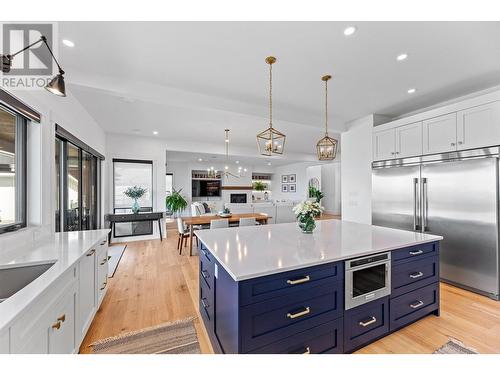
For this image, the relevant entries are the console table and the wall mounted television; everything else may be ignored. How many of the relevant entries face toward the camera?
2

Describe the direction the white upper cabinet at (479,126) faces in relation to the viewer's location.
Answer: facing the viewer and to the left of the viewer

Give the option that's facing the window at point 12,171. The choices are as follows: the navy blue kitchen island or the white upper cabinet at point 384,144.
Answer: the white upper cabinet

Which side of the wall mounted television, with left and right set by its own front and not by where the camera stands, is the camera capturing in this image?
front

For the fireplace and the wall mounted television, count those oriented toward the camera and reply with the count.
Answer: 2

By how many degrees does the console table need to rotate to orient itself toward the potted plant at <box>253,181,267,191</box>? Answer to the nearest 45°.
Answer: approximately 135° to its left

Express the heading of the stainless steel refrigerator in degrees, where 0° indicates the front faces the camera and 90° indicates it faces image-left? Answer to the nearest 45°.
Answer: approximately 45°

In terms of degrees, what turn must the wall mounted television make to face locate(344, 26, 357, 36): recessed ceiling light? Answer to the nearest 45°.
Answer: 0° — it already faces it

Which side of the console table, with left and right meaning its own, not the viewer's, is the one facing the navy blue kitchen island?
front

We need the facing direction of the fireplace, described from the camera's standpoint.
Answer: facing the viewer

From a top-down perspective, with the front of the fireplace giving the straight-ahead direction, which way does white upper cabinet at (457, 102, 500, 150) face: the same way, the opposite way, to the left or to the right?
to the right

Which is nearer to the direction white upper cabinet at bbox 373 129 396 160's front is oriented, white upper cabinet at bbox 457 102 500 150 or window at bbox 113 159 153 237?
the window

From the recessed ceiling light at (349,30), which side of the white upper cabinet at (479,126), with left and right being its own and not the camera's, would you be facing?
front

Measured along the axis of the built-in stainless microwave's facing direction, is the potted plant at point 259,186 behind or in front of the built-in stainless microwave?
behind

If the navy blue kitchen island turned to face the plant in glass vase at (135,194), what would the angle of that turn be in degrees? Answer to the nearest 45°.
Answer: approximately 180°

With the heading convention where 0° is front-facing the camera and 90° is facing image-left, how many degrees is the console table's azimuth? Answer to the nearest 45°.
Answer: approximately 0°
